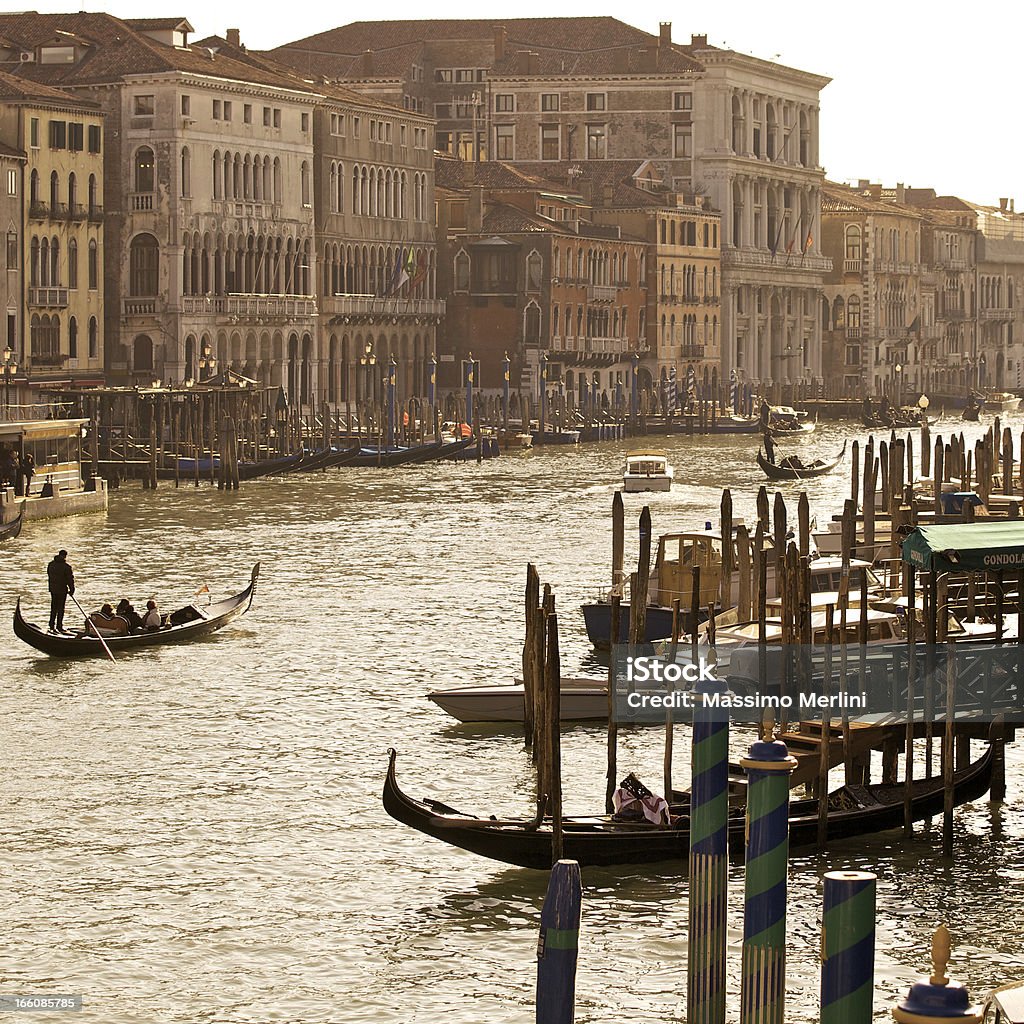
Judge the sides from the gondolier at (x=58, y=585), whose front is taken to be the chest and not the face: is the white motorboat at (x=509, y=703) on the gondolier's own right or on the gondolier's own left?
on the gondolier's own right

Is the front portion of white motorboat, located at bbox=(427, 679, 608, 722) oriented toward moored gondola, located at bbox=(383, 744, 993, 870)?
no

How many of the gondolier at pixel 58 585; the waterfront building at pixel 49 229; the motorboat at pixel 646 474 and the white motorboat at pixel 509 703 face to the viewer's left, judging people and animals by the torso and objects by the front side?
1

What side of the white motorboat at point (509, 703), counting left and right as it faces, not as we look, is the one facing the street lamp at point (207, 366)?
right

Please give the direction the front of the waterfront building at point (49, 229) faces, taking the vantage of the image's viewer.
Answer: facing the viewer and to the right of the viewer

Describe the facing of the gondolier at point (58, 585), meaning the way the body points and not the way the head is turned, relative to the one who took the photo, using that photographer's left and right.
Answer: facing away from the viewer and to the right of the viewer

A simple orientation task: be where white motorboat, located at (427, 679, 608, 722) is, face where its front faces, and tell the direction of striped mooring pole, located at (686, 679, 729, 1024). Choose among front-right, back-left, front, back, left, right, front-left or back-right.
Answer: left

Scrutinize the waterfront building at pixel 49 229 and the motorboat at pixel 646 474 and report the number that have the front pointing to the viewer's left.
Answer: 0

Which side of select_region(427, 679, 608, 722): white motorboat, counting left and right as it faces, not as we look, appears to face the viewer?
left

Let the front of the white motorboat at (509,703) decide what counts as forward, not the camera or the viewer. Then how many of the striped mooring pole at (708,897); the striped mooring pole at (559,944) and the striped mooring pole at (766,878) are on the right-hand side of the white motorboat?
0

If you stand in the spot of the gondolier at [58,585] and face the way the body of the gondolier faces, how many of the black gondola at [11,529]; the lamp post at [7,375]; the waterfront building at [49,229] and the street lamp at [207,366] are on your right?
0
